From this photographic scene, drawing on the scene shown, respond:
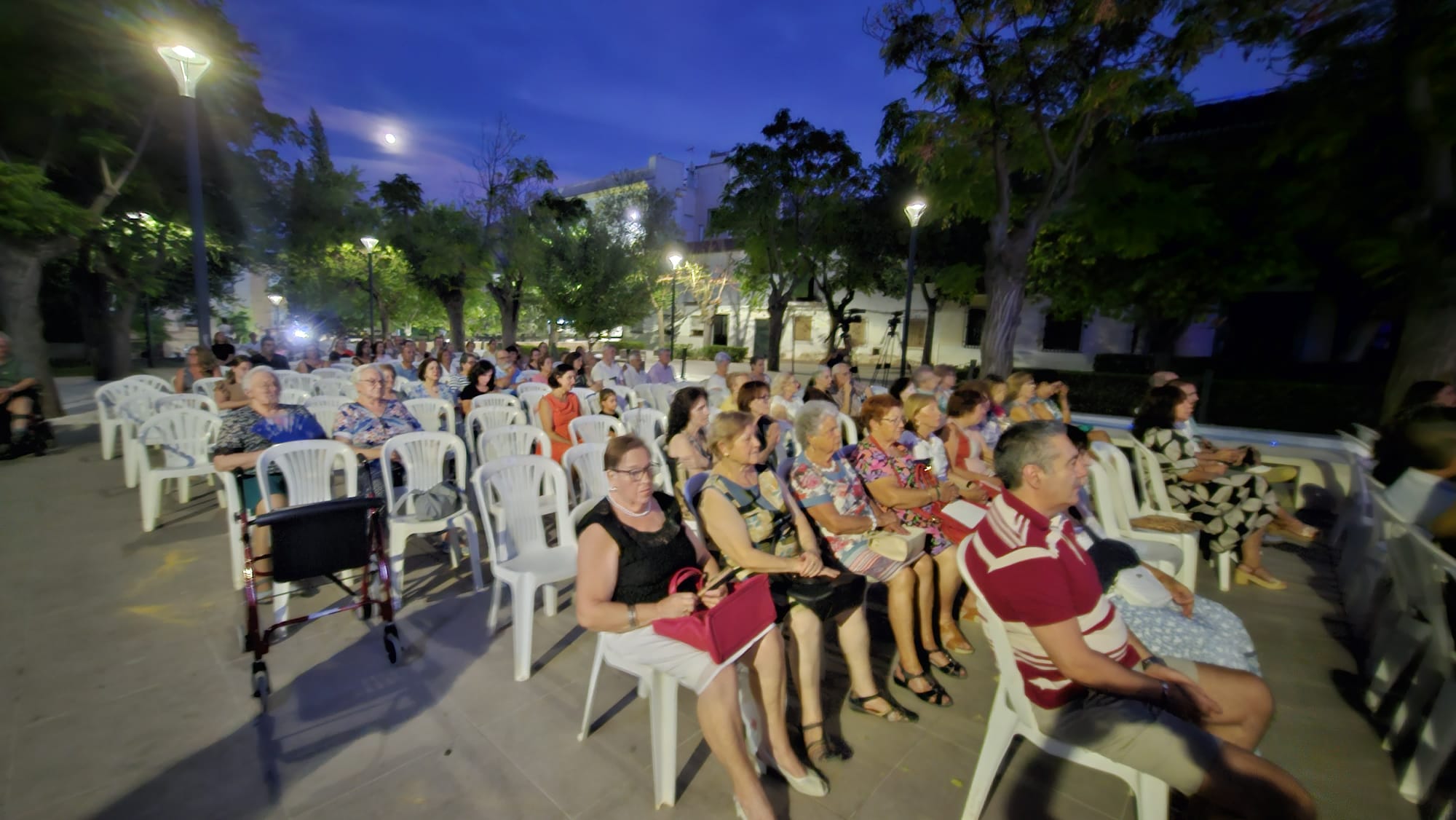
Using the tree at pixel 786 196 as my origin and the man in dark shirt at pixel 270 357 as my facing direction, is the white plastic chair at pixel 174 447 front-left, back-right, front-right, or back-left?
front-left

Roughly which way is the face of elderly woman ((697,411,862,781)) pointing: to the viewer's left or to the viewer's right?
to the viewer's right

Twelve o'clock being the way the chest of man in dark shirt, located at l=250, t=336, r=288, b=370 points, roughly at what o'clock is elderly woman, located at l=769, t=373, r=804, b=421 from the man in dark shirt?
The elderly woman is roughly at 11 o'clock from the man in dark shirt.

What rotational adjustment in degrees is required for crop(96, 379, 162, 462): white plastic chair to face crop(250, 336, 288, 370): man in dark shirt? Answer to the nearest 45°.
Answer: approximately 90° to its left

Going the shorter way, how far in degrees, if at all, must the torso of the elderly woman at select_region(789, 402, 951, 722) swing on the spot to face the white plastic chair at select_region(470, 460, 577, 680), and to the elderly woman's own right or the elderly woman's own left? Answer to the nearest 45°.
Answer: approximately 135° to the elderly woman's own right

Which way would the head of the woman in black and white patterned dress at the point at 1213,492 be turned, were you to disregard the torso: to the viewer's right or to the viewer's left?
to the viewer's right

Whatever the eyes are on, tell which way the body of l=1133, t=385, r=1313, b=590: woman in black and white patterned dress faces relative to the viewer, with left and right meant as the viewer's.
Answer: facing to the right of the viewer

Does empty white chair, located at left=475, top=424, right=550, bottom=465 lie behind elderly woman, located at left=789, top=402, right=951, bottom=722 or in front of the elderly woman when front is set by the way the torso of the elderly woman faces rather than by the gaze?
behind

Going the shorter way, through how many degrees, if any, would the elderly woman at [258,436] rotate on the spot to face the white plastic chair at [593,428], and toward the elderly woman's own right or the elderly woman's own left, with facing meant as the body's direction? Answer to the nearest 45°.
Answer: approximately 45° to the elderly woman's own left

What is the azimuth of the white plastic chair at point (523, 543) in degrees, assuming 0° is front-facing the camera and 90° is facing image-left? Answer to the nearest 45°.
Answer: approximately 315°

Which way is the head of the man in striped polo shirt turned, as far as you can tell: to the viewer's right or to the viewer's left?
to the viewer's right

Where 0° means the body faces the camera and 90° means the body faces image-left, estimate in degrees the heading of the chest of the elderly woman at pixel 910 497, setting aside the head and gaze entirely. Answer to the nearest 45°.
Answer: approximately 315°
